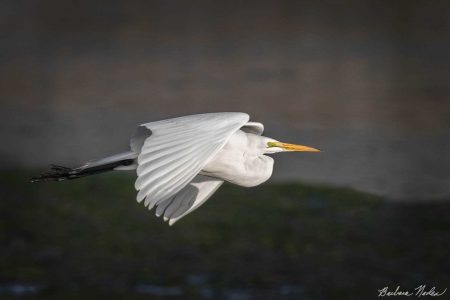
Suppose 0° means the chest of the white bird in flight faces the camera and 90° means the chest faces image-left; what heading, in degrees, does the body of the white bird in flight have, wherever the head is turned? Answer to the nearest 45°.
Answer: approximately 270°
